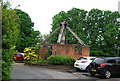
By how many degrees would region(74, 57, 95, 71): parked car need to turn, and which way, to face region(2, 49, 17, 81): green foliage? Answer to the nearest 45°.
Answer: approximately 135° to its right

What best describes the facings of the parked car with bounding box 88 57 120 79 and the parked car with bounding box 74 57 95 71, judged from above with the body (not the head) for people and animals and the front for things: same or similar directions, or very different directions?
same or similar directions
